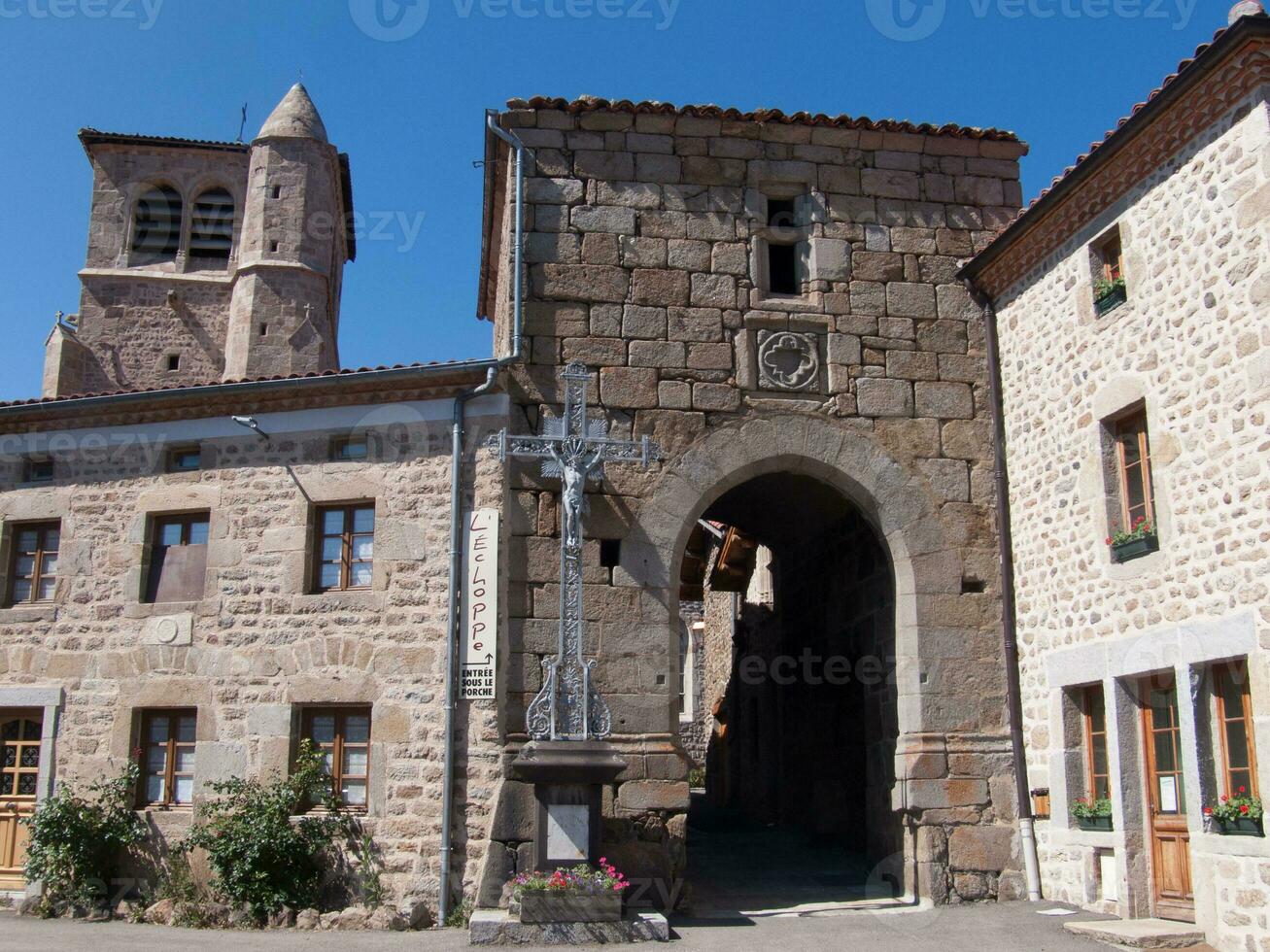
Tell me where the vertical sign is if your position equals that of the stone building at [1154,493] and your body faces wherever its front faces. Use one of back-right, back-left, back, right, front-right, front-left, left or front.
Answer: front-right

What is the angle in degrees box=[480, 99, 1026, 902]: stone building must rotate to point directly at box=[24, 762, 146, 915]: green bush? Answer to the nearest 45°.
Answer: approximately 90° to its right

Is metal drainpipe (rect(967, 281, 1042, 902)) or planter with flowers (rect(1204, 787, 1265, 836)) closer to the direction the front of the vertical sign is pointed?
the planter with flowers

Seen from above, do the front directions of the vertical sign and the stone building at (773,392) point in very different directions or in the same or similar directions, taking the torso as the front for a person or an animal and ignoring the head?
same or similar directions

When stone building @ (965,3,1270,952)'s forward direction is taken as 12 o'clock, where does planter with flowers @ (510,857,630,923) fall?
The planter with flowers is roughly at 1 o'clock from the stone building.

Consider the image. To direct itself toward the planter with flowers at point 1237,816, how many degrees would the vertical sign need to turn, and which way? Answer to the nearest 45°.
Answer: approximately 45° to its left

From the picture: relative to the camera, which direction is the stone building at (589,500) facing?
toward the camera

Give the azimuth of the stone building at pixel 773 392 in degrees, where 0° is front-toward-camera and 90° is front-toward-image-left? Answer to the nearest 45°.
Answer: approximately 0°

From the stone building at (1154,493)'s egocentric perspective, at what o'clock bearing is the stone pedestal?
The stone pedestal is roughly at 1 o'clock from the stone building.

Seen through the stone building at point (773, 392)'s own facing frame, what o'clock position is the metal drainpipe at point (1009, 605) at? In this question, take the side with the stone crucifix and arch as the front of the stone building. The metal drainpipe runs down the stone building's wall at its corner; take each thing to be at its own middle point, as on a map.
The metal drainpipe is roughly at 9 o'clock from the stone building.

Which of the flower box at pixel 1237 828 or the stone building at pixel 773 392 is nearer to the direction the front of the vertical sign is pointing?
the flower box

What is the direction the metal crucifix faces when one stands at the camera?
facing the viewer

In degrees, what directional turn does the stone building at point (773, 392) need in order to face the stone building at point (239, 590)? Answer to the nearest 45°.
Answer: approximately 90° to its right

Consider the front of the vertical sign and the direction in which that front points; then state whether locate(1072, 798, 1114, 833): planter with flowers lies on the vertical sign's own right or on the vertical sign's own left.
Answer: on the vertical sign's own left
